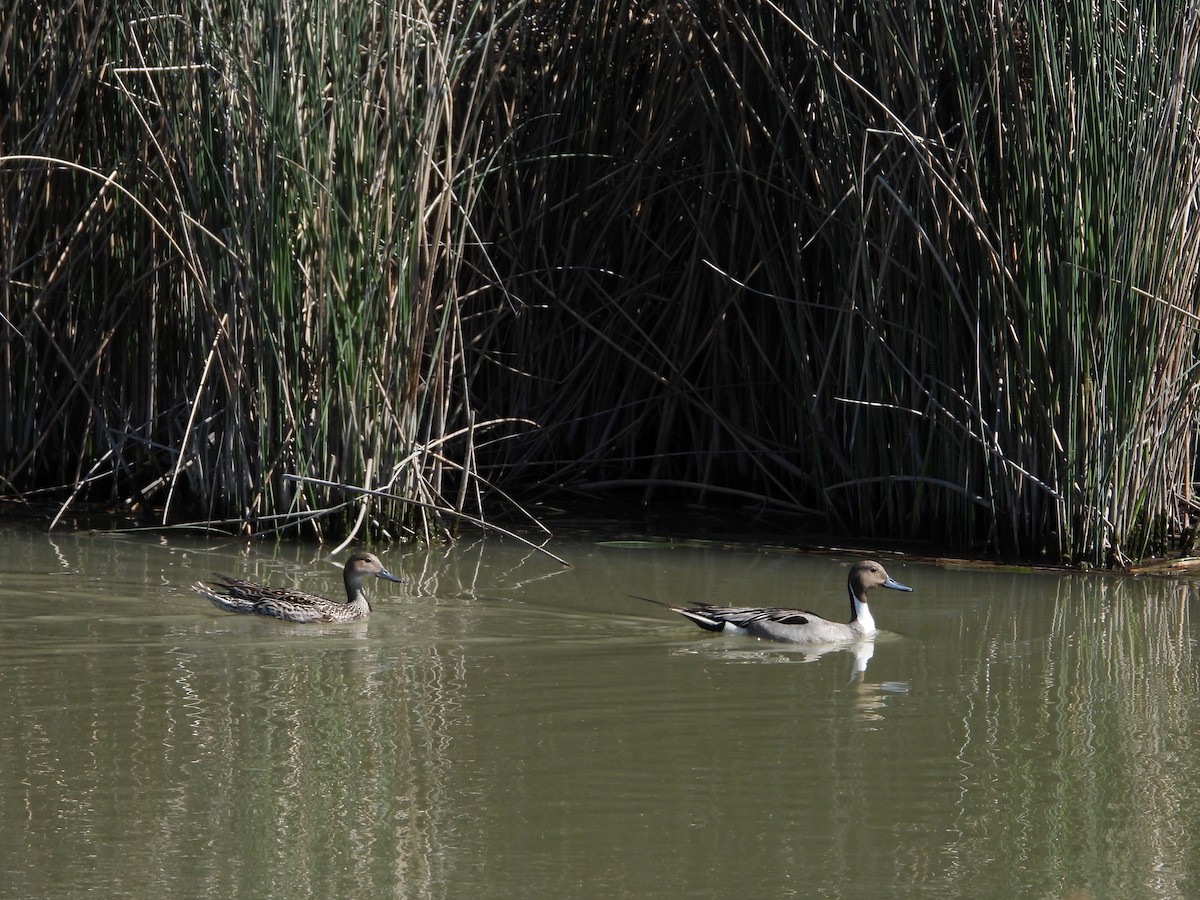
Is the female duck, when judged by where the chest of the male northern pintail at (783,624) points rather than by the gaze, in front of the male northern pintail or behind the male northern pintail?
behind

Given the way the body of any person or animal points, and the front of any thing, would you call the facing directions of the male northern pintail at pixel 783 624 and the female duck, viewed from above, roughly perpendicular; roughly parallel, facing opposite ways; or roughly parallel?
roughly parallel

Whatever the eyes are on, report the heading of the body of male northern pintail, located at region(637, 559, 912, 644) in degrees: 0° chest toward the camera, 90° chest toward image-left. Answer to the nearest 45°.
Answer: approximately 270°

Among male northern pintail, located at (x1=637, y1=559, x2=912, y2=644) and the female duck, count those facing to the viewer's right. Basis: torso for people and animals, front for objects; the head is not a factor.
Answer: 2

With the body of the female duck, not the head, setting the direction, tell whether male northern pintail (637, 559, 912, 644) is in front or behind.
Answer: in front

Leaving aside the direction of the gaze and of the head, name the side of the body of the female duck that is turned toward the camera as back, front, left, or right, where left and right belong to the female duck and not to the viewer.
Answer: right
